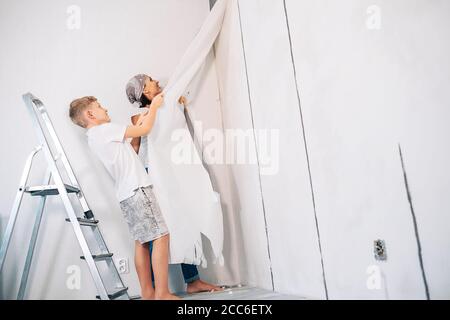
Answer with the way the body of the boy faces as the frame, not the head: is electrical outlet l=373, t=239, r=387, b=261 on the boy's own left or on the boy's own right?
on the boy's own right

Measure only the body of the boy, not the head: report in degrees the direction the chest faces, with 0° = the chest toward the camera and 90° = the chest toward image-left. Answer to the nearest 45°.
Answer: approximately 270°

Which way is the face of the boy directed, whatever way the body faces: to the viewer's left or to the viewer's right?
to the viewer's right

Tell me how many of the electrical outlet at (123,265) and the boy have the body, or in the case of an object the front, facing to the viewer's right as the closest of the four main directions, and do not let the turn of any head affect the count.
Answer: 1

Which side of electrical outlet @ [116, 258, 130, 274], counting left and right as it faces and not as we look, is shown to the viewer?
front

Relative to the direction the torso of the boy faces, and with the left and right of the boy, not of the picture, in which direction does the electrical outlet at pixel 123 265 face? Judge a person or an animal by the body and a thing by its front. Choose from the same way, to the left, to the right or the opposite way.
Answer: to the right

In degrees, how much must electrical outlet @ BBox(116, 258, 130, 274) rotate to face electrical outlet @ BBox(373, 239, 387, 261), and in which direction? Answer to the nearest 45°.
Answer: approximately 45° to its left

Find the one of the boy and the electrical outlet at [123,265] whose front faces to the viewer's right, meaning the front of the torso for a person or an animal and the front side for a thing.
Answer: the boy
